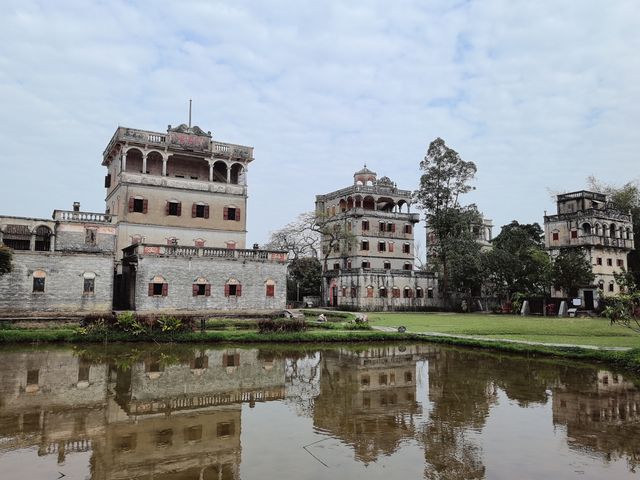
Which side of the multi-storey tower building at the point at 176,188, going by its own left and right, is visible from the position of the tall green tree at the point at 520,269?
left

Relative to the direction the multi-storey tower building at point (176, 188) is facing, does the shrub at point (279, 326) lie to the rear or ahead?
ahead

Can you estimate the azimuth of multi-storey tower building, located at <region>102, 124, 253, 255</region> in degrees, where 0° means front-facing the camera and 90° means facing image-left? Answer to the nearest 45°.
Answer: approximately 0°

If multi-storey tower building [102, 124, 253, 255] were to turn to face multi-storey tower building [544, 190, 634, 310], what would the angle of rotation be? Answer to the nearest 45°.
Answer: approximately 90° to its left

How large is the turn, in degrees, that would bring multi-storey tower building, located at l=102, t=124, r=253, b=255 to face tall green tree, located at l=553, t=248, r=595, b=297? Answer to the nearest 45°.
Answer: approximately 90° to its left

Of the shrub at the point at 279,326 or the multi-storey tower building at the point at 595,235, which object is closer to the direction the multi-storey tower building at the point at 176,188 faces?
the shrub

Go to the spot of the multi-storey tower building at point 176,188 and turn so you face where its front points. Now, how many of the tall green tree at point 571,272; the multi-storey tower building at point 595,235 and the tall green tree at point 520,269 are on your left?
3

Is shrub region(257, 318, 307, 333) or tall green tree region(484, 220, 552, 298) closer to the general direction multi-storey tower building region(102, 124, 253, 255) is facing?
the shrub
